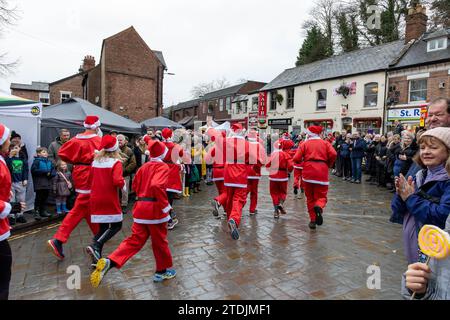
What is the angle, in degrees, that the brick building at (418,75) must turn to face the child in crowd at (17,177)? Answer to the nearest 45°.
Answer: approximately 45° to its left

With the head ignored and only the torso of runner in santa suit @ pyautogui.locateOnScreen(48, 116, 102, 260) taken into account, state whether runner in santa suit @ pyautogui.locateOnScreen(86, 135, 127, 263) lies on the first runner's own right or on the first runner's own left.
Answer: on the first runner's own right

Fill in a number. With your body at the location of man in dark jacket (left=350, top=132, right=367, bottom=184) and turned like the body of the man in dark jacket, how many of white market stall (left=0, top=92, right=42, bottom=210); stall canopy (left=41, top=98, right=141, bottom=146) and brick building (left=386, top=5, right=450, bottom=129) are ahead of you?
2

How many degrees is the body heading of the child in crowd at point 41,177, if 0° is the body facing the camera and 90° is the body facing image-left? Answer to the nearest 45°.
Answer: approximately 315°

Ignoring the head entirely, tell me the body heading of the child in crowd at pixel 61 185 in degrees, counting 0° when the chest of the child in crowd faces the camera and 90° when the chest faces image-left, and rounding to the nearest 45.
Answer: approximately 315°

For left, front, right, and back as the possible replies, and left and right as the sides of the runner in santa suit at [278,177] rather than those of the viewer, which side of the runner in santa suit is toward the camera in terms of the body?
back

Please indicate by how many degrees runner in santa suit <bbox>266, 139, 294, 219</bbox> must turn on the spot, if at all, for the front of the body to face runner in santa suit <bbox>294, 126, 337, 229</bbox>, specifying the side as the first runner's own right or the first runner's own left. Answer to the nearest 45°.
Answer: approximately 135° to the first runner's own right

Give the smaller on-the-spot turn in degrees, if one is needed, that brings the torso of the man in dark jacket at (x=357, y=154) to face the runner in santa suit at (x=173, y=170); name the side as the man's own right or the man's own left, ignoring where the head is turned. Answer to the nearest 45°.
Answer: approximately 45° to the man's own left

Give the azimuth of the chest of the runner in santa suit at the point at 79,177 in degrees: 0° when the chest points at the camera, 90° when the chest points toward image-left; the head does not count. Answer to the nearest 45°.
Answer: approximately 225°

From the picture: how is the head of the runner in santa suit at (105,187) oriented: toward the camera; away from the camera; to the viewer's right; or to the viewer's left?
away from the camera

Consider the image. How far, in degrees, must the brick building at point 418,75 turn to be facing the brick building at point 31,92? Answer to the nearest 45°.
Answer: approximately 45° to its right

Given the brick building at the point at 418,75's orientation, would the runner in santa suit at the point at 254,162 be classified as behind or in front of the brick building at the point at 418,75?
in front
